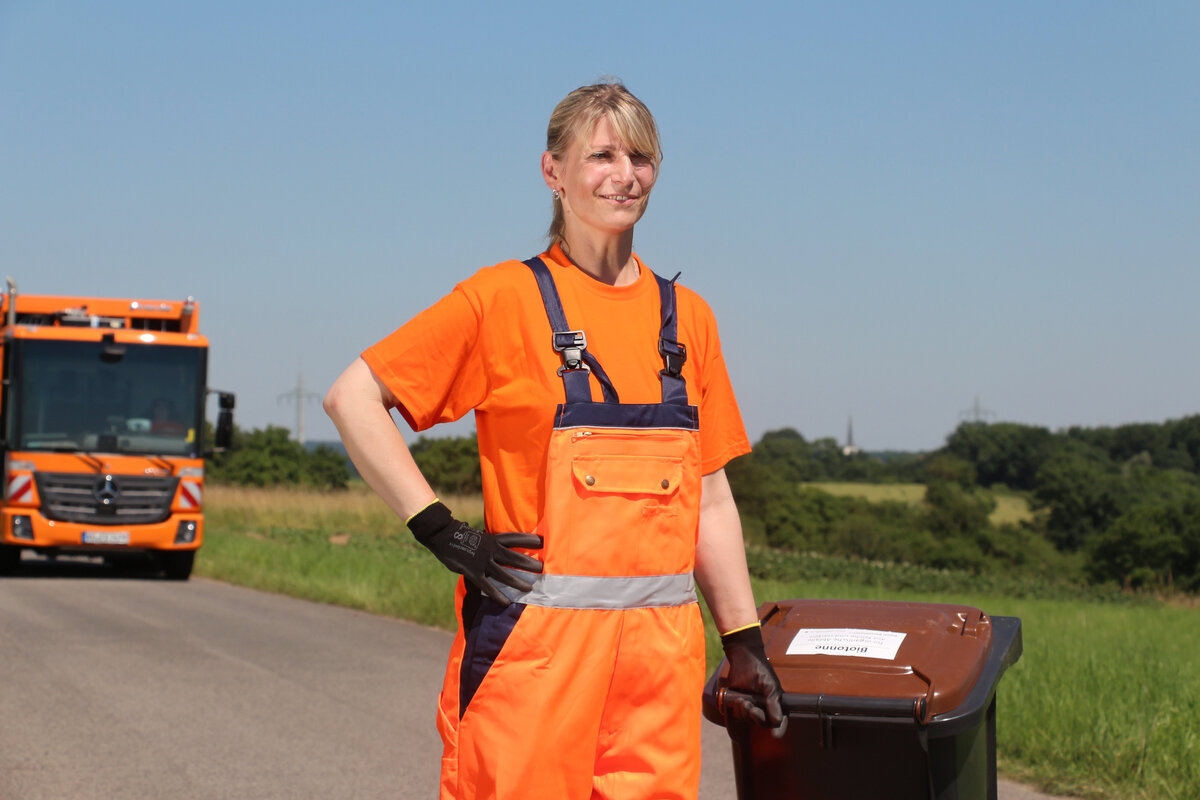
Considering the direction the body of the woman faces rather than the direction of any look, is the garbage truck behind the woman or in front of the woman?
behind

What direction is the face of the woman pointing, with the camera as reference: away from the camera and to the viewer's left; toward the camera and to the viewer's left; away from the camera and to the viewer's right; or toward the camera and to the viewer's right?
toward the camera and to the viewer's right

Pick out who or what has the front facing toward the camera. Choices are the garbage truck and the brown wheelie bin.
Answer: the garbage truck

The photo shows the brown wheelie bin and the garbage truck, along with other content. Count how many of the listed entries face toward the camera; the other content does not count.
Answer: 1

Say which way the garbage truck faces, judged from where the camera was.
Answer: facing the viewer

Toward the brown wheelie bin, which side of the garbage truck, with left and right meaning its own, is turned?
front

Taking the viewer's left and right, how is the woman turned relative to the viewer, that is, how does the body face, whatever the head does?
facing the viewer and to the right of the viewer

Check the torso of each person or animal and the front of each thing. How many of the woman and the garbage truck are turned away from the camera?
0

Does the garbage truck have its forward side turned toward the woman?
yes

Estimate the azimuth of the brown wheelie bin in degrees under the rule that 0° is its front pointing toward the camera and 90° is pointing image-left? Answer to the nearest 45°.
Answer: approximately 180°
